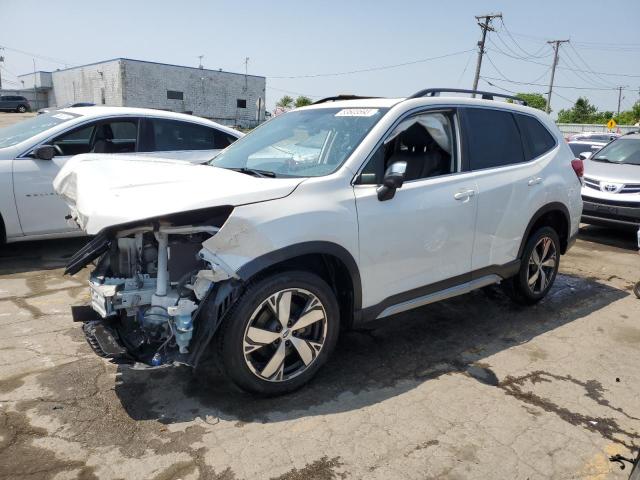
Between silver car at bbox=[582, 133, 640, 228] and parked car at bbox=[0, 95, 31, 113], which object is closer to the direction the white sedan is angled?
the parked car

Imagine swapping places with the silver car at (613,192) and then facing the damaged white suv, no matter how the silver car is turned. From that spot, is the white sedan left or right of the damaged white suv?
right

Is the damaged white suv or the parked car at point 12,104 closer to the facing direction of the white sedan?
the parked car

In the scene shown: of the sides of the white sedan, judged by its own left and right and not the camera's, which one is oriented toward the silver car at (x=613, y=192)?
back

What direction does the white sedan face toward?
to the viewer's left
